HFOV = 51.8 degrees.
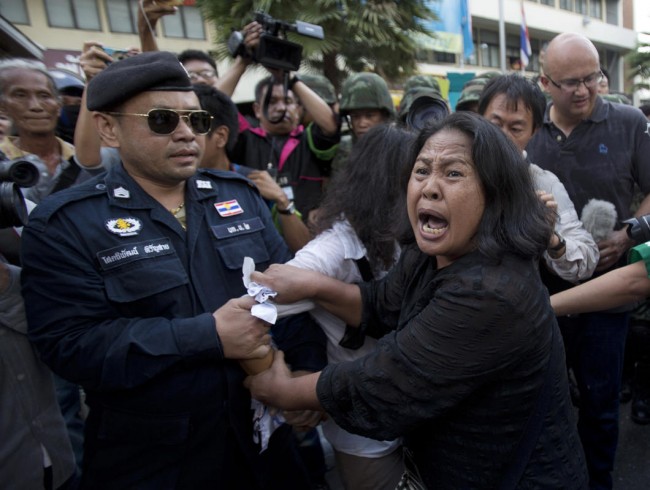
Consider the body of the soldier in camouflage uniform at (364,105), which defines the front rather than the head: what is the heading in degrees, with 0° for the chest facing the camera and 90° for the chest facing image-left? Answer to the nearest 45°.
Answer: approximately 0°

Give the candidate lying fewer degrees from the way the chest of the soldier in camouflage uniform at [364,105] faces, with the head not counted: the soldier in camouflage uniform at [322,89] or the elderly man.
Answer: the elderly man

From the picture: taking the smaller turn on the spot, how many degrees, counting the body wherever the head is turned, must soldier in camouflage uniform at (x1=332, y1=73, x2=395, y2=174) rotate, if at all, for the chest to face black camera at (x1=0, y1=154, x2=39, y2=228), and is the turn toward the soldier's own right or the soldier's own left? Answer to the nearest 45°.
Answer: approximately 45° to the soldier's own right

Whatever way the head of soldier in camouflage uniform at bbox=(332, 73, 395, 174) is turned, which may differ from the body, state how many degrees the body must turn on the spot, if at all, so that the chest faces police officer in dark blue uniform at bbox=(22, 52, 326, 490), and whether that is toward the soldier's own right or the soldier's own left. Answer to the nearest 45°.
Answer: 0° — they already face them

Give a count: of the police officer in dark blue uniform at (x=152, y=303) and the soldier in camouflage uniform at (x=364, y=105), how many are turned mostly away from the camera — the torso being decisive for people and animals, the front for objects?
0

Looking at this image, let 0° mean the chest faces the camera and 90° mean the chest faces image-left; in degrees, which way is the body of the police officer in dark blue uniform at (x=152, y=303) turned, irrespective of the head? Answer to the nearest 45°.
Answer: approximately 315°
